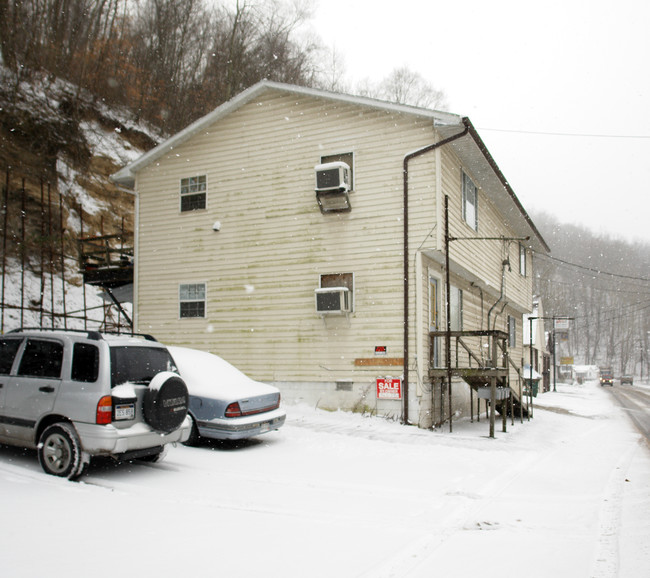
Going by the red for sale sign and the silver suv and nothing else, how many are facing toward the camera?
1

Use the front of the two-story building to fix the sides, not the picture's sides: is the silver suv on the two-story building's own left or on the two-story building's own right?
on the two-story building's own right

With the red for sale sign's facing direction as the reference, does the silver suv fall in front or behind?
in front

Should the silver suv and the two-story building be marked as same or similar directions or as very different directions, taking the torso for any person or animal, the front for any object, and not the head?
very different directions

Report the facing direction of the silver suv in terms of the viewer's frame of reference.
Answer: facing away from the viewer and to the left of the viewer

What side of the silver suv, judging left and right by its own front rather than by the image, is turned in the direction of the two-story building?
right
